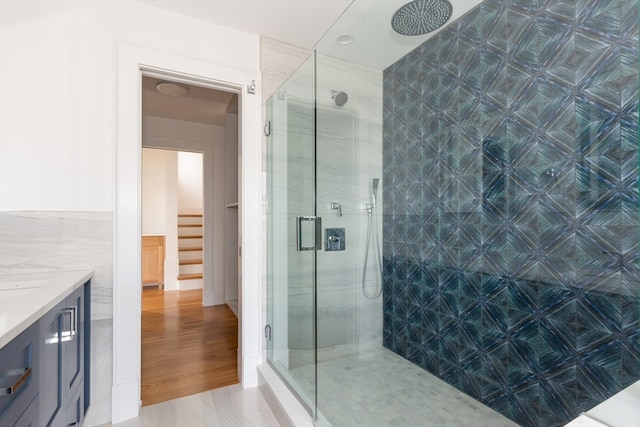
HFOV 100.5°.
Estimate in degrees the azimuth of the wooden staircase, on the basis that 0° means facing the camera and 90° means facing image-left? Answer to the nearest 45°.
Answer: approximately 0°

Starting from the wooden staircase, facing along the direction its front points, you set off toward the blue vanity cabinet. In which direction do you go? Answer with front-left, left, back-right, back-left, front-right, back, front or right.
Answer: front

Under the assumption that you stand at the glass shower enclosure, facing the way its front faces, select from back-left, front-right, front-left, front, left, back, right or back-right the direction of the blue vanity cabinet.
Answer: front

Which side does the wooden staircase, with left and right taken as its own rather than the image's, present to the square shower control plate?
front

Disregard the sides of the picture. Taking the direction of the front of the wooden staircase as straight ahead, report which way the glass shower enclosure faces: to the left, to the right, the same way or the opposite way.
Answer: to the right

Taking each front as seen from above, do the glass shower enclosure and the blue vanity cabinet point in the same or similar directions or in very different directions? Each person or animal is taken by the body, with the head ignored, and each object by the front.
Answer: very different directions

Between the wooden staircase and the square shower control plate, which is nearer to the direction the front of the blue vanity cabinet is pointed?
the square shower control plate

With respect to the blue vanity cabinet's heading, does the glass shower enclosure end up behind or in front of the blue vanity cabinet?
in front

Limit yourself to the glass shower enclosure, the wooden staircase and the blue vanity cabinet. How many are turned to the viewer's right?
1

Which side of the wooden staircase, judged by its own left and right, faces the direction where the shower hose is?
front

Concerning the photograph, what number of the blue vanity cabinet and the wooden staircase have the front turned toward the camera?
1

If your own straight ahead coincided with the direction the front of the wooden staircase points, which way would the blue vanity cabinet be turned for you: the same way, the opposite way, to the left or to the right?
to the left

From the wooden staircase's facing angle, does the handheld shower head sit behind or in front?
in front

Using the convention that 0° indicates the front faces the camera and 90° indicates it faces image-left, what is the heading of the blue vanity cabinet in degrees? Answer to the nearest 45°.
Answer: approximately 270°

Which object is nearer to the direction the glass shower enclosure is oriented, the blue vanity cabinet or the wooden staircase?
the blue vanity cabinet

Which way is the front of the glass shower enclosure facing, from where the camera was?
facing the viewer and to the left of the viewer
